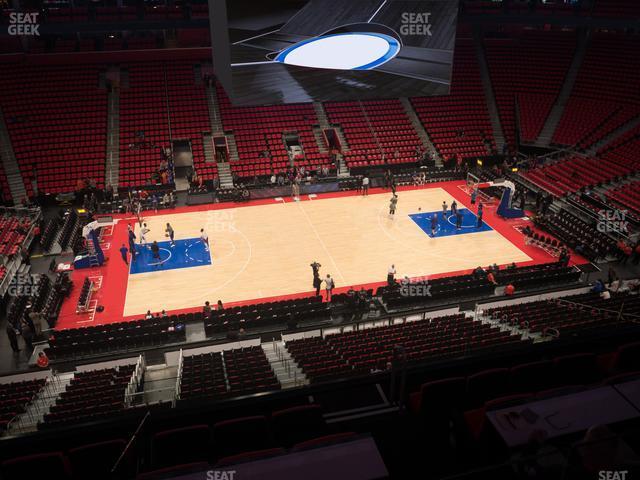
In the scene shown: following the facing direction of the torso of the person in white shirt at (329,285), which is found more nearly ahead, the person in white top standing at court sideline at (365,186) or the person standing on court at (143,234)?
the person in white top standing at court sideline

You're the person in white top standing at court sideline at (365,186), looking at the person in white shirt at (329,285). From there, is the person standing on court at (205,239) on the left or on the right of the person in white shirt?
right

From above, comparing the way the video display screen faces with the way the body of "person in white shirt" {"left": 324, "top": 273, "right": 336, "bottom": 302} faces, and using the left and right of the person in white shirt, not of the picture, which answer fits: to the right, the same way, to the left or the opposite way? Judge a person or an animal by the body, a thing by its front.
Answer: the opposite way

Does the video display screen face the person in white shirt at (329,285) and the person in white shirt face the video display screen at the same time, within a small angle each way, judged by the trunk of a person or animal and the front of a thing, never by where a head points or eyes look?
yes

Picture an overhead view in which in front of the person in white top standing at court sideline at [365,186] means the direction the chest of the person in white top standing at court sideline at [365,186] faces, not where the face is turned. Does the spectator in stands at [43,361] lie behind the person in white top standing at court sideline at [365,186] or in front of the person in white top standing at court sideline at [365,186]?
in front

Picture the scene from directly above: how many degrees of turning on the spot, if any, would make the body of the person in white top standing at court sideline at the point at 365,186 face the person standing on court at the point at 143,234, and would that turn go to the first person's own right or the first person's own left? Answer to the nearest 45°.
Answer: approximately 45° to the first person's own right

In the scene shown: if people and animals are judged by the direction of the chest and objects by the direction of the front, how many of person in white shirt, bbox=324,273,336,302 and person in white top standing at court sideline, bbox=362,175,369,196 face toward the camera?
1

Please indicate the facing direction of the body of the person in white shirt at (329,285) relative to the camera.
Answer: away from the camera

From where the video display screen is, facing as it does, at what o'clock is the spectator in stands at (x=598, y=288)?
The spectator in stands is roughly at 10 o'clock from the video display screen.

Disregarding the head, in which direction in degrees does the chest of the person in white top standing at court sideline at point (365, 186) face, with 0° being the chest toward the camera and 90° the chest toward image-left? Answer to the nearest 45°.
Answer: approximately 0°

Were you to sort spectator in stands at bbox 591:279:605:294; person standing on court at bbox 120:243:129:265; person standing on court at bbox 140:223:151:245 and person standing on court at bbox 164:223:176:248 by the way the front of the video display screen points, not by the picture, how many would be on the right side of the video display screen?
3
